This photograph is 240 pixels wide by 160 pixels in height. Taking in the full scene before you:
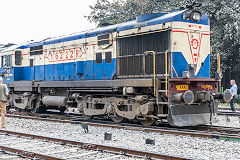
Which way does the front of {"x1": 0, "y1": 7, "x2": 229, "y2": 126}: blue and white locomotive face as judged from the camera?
facing the viewer and to the right of the viewer
